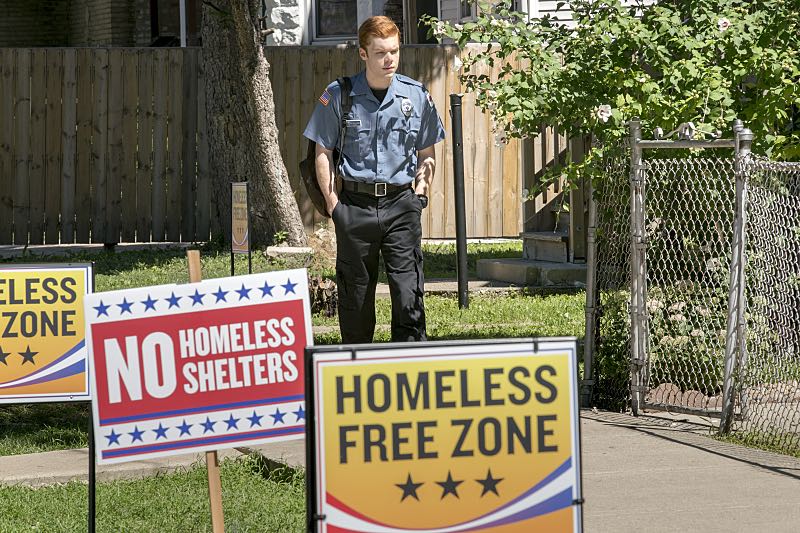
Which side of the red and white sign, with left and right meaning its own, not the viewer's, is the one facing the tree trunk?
back

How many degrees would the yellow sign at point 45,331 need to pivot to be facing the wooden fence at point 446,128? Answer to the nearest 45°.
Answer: approximately 135° to its left

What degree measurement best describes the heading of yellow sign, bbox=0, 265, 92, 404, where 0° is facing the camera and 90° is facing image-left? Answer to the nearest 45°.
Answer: approximately 0°

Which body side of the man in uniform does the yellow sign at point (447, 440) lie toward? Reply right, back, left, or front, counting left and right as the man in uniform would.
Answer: front

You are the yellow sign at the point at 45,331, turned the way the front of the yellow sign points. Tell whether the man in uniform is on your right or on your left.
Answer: on your left

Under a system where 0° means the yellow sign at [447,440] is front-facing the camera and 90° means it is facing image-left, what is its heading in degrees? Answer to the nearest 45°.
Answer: approximately 0°

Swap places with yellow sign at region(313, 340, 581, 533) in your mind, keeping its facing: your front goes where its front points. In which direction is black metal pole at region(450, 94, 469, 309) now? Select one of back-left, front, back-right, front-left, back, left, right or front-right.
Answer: back

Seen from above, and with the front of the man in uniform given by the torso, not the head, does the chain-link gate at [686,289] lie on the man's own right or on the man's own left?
on the man's own left

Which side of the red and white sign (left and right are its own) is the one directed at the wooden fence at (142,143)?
back
